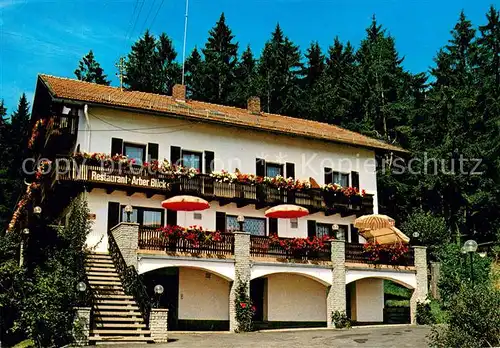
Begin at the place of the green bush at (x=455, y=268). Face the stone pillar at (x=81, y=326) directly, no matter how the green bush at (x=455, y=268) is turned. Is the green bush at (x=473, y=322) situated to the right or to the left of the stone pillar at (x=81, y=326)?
left

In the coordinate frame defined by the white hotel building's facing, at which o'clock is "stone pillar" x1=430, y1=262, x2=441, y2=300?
The stone pillar is roughly at 10 o'clock from the white hotel building.

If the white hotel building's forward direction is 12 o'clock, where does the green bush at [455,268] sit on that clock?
The green bush is roughly at 10 o'clock from the white hotel building.

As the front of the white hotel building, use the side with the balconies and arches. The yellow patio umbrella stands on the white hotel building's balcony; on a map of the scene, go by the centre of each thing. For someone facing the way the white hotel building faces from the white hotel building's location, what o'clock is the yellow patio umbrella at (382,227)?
The yellow patio umbrella is roughly at 10 o'clock from the white hotel building.

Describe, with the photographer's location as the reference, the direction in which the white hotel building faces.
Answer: facing the viewer and to the right of the viewer

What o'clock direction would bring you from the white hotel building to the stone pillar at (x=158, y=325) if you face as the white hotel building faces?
The stone pillar is roughly at 2 o'clock from the white hotel building.

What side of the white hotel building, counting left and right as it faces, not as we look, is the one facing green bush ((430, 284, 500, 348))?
front

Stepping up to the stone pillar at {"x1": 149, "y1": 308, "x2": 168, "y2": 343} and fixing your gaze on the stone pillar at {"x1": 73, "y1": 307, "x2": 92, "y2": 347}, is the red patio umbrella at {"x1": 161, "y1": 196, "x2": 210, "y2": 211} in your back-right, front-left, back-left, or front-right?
back-right
